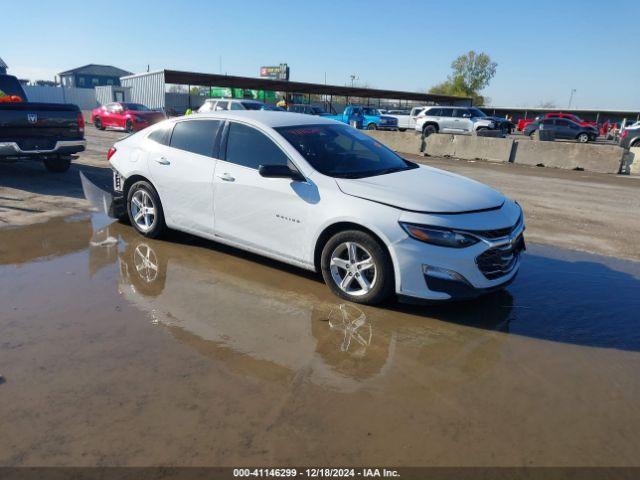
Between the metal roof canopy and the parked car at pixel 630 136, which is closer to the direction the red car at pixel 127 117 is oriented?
the parked car

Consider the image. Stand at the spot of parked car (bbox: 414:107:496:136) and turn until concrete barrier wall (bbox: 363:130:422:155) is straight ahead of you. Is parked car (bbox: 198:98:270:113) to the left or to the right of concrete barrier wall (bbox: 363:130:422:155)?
right

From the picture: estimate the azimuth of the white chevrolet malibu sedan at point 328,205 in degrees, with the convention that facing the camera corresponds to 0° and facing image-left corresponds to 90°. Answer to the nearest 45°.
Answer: approximately 315°

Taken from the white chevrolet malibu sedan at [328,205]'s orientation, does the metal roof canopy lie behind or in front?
behind
